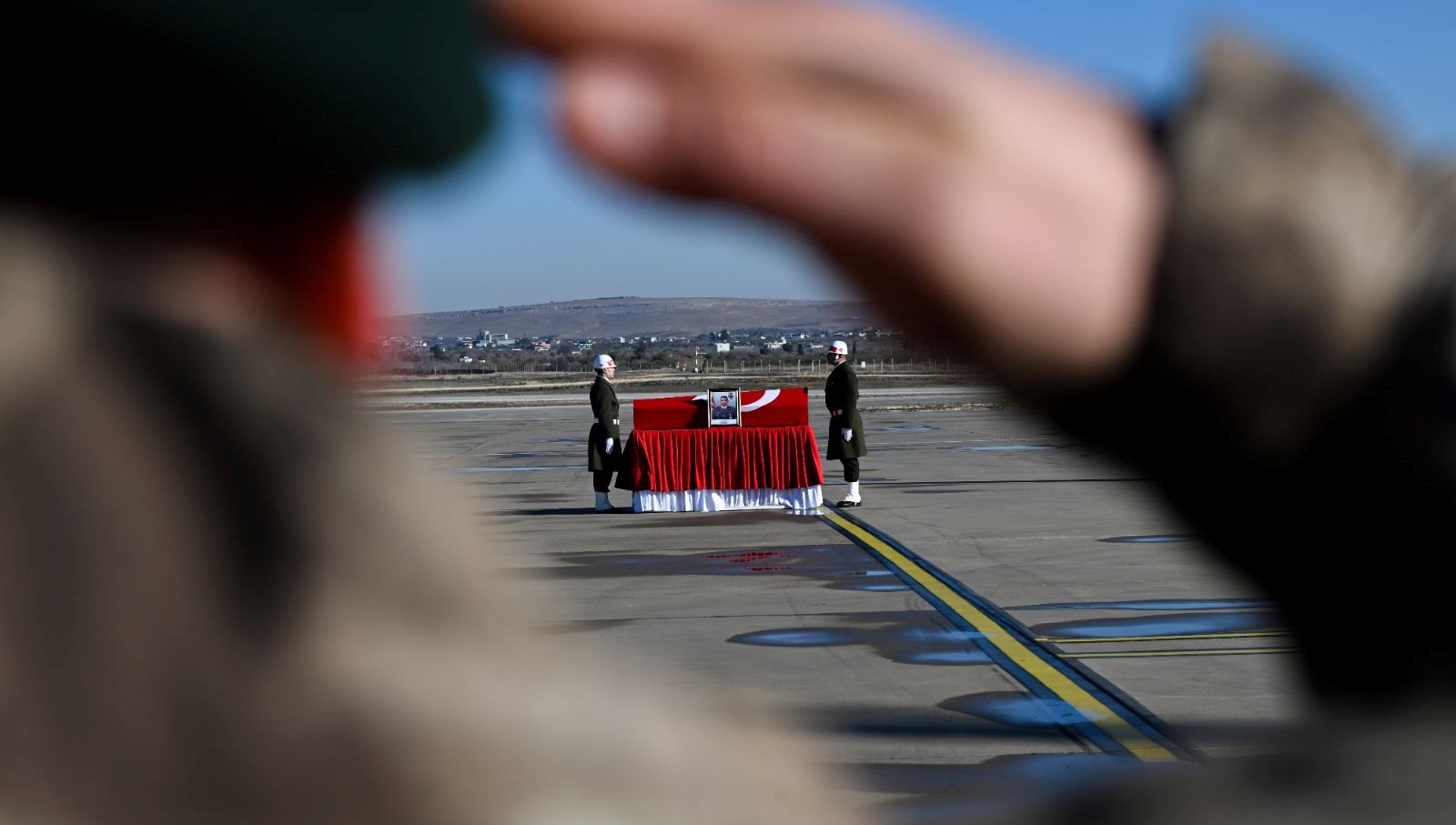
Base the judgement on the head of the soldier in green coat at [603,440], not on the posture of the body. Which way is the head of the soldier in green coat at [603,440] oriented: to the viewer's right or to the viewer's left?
to the viewer's right

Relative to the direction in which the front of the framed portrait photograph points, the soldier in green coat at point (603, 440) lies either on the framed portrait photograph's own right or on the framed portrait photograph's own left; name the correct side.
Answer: on the framed portrait photograph's own right

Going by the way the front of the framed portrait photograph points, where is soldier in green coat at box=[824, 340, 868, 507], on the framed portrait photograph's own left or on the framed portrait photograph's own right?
on the framed portrait photograph's own left

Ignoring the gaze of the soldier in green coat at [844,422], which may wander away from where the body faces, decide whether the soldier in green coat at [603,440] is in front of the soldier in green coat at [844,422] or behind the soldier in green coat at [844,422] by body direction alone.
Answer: in front

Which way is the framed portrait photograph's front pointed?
toward the camera
